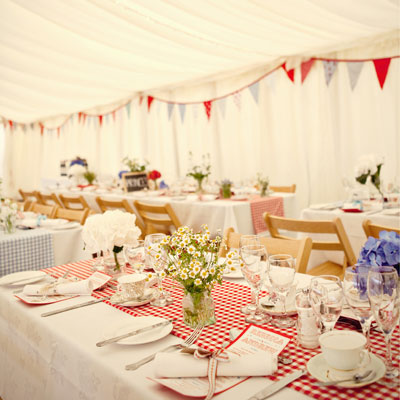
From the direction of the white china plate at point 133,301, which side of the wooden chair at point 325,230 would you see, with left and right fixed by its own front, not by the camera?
back

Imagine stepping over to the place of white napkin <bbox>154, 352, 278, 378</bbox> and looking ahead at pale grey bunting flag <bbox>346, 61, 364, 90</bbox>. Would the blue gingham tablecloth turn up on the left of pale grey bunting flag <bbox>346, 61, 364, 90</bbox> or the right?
left

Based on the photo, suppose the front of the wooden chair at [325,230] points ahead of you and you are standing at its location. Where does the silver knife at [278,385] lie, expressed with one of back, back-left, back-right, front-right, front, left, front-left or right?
back-right

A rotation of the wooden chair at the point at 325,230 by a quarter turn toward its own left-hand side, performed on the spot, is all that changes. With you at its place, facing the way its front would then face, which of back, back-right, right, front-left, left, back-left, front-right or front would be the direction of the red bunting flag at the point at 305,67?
front-right

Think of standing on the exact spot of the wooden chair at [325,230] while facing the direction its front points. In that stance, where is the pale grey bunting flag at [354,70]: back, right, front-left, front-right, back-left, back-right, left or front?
front-left

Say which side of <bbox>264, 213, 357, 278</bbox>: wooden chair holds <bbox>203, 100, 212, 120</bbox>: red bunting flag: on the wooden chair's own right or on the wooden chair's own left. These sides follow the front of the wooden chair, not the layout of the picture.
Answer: on the wooden chair's own left

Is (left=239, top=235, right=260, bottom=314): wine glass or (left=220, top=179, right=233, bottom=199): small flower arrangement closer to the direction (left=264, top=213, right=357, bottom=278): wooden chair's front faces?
the small flower arrangement

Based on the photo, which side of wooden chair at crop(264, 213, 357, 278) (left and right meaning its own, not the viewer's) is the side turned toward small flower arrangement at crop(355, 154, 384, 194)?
front

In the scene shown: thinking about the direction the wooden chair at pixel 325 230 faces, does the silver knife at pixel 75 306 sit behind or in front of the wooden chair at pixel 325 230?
behind

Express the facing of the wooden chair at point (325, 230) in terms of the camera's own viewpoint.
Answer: facing away from the viewer and to the right of the viewer

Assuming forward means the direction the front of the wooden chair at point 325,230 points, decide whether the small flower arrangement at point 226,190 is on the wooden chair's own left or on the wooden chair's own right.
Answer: on the wooden chair's own left

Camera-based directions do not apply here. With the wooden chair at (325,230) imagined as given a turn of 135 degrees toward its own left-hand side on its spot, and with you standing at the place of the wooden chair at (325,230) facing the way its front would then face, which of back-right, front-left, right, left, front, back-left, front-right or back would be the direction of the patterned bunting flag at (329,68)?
right
